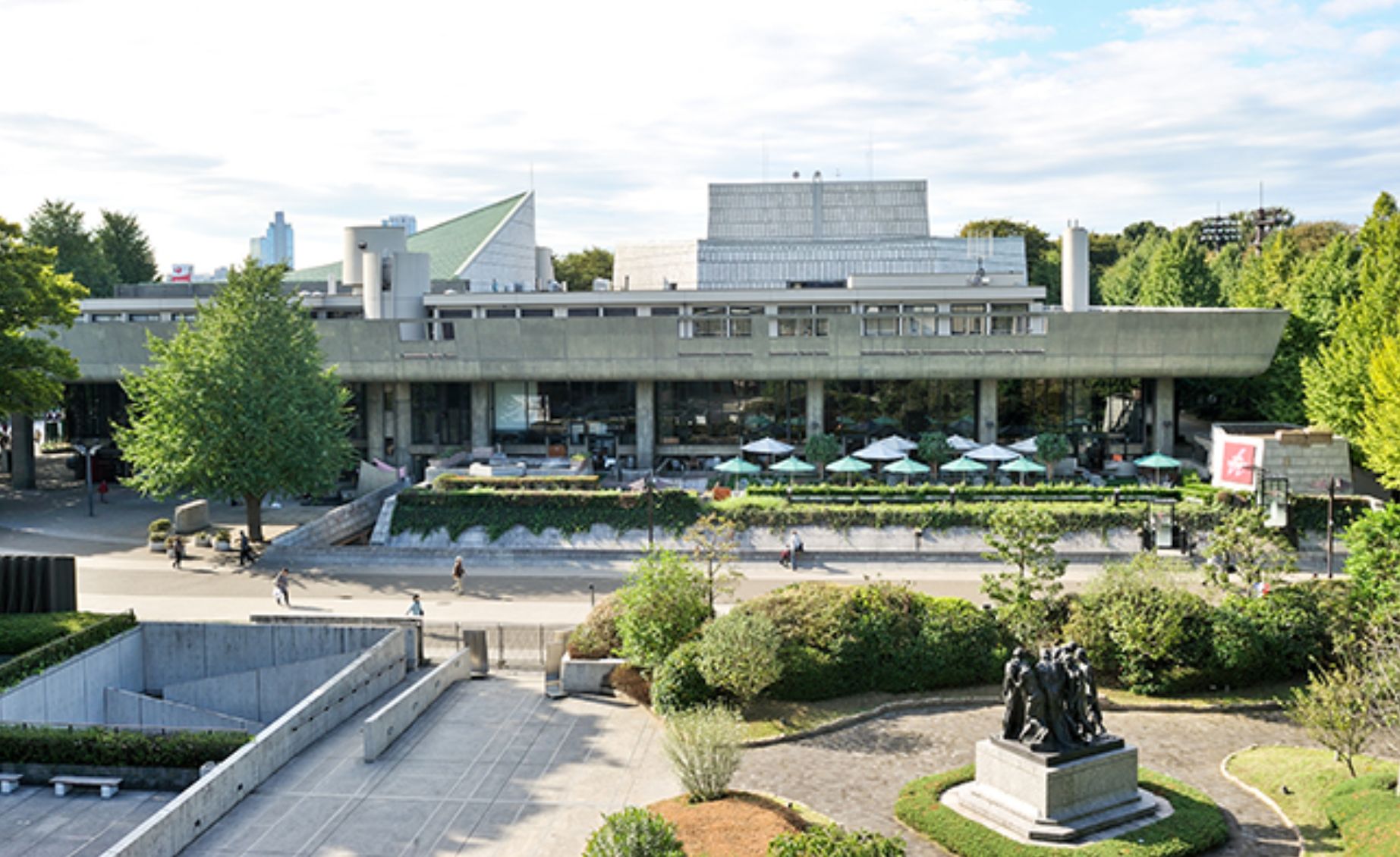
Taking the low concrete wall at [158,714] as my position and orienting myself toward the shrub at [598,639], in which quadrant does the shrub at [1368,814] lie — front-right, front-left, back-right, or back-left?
front-right

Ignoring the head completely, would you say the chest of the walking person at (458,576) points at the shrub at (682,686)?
no

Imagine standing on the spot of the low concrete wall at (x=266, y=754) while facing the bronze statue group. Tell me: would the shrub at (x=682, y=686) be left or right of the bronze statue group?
left
